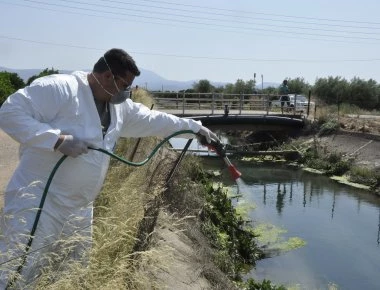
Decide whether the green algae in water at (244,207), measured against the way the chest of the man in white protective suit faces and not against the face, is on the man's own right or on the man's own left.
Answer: on the man's own left

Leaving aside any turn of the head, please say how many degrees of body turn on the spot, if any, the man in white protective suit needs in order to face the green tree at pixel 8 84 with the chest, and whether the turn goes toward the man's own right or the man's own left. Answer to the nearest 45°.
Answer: approximately 135° to the man's own left

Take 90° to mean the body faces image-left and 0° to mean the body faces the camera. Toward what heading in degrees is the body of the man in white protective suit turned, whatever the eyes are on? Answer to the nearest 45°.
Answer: approximately 315°
